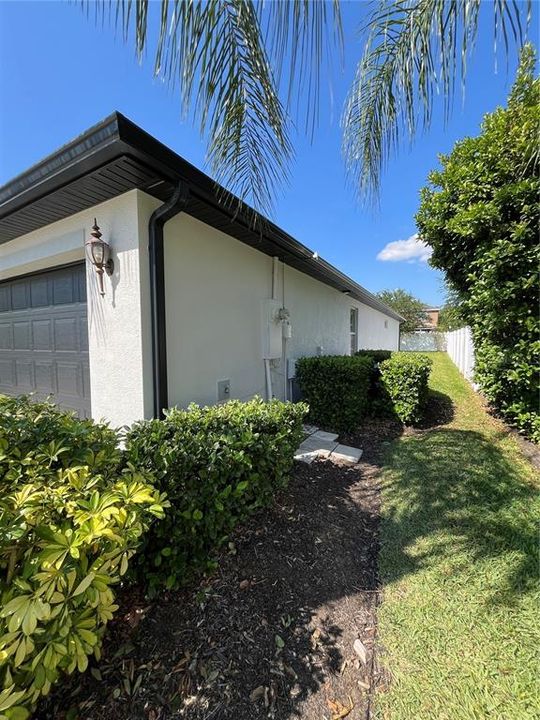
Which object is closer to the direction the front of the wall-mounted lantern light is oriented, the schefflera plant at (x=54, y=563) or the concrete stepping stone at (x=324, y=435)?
the schefflera plant

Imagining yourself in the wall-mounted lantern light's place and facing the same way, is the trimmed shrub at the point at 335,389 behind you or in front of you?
behind

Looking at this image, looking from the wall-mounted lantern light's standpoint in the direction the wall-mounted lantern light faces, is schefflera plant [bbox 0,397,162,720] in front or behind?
in front

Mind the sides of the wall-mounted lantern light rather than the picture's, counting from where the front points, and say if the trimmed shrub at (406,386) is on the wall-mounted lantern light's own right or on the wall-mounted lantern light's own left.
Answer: on the wall-mounted lantern light's own left

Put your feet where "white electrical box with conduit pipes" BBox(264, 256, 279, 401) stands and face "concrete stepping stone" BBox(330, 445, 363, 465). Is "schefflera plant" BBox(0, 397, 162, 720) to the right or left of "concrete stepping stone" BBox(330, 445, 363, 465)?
right

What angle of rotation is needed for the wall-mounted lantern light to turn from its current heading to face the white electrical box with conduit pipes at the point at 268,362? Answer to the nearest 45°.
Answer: approximately 135° to its left

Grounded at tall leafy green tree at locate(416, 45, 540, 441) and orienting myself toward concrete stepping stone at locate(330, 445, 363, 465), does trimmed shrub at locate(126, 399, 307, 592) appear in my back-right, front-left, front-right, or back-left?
front-left

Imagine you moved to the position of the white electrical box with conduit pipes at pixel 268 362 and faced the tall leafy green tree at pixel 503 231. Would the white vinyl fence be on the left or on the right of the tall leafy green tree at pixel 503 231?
left

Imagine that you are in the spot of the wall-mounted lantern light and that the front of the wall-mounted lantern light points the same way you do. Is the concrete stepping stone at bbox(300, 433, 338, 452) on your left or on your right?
on your left

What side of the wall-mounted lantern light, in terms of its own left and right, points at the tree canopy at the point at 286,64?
left

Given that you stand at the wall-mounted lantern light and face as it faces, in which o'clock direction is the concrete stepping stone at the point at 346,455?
The concrete stepping stone is roughly at 8 o'clock from the wall-mounted lantern light.
